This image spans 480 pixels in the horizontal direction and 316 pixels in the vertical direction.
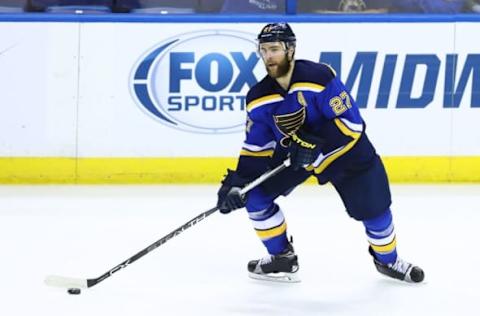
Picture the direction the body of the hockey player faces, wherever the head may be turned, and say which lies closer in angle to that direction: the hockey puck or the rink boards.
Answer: the hockey puck

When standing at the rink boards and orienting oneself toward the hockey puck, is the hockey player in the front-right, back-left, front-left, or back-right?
front-left

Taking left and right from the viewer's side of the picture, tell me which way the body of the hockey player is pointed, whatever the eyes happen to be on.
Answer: facing the viewer and to the left of the viewer

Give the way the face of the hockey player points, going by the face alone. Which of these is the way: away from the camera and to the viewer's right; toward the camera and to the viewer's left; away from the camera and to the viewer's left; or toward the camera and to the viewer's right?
toward the camera and to the viewer's left

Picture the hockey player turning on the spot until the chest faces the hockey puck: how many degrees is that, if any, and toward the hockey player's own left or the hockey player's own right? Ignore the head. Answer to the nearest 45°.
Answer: approximately 45° to the hockey player's own right

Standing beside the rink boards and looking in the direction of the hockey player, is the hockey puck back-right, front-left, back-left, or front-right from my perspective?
front-right

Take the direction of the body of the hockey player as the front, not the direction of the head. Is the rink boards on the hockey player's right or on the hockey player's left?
on the hockey player's right
